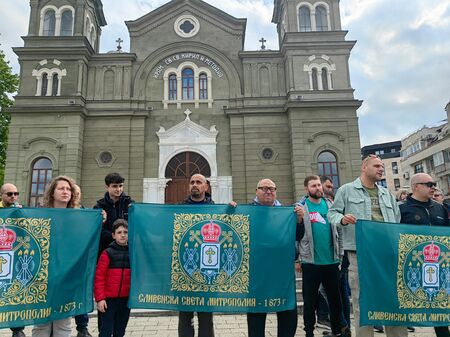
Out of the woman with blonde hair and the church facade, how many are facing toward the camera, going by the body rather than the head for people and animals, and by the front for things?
2

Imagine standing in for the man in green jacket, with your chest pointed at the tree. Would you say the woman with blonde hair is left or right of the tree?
left

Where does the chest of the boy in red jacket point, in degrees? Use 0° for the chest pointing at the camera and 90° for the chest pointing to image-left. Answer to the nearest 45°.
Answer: approximately 315°

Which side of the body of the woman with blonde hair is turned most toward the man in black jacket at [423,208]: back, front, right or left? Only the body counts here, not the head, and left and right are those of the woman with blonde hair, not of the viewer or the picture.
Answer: left

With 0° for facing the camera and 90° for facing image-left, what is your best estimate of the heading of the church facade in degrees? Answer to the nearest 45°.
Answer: approximately 0°

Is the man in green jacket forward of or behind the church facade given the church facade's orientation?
forward

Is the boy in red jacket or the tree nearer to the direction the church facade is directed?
the boy in red jacket
